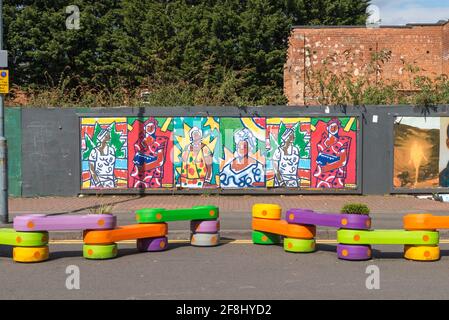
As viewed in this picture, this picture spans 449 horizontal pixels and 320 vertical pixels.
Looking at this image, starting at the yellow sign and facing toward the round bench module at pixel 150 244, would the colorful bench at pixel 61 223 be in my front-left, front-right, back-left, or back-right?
front-right

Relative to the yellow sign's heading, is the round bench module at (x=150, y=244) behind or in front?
in front

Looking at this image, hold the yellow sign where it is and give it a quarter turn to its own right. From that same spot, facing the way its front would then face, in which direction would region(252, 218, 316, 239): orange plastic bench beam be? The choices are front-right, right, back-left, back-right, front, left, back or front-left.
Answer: back-left

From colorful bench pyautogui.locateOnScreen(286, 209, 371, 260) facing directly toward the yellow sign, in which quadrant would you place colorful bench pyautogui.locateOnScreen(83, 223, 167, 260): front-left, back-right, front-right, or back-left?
front-left

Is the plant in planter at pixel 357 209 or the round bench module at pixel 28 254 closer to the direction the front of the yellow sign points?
the round bench module

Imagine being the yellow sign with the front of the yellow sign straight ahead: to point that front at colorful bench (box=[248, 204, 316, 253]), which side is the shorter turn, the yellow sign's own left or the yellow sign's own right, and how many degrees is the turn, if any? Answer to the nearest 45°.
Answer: approximately 45° to the yellow sign's own left

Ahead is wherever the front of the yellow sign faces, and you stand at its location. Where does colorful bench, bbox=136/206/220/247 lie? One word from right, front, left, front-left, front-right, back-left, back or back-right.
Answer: front-left

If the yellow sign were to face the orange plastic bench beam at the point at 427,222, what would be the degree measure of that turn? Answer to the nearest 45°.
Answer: approximately 45° to its left

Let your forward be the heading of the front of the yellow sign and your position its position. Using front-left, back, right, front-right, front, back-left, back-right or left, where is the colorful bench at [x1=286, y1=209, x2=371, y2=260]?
front-left

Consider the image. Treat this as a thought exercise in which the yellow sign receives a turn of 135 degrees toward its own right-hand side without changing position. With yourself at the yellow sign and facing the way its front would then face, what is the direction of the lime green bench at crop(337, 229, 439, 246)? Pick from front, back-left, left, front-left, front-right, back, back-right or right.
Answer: back

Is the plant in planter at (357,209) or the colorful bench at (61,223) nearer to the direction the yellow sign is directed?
the colorful bench

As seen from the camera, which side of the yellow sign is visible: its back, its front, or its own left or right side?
front

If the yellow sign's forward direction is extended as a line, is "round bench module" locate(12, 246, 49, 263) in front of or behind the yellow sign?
in front
